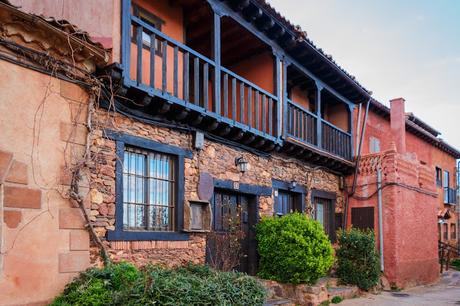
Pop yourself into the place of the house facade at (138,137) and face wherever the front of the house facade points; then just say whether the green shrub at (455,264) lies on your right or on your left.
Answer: on your left

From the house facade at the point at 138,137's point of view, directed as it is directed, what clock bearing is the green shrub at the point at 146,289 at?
The green shrub is roughly at 1 o'clock from the house facade.

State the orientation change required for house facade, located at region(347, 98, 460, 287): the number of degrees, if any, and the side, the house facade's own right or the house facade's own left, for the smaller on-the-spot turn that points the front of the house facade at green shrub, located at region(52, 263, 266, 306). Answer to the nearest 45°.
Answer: approximately 45° to the house facade's own right

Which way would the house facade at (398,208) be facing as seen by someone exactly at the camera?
facing the viewer and to the right of the viewer

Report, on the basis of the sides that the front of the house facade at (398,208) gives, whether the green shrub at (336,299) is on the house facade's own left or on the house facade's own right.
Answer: on the house facade's own right
